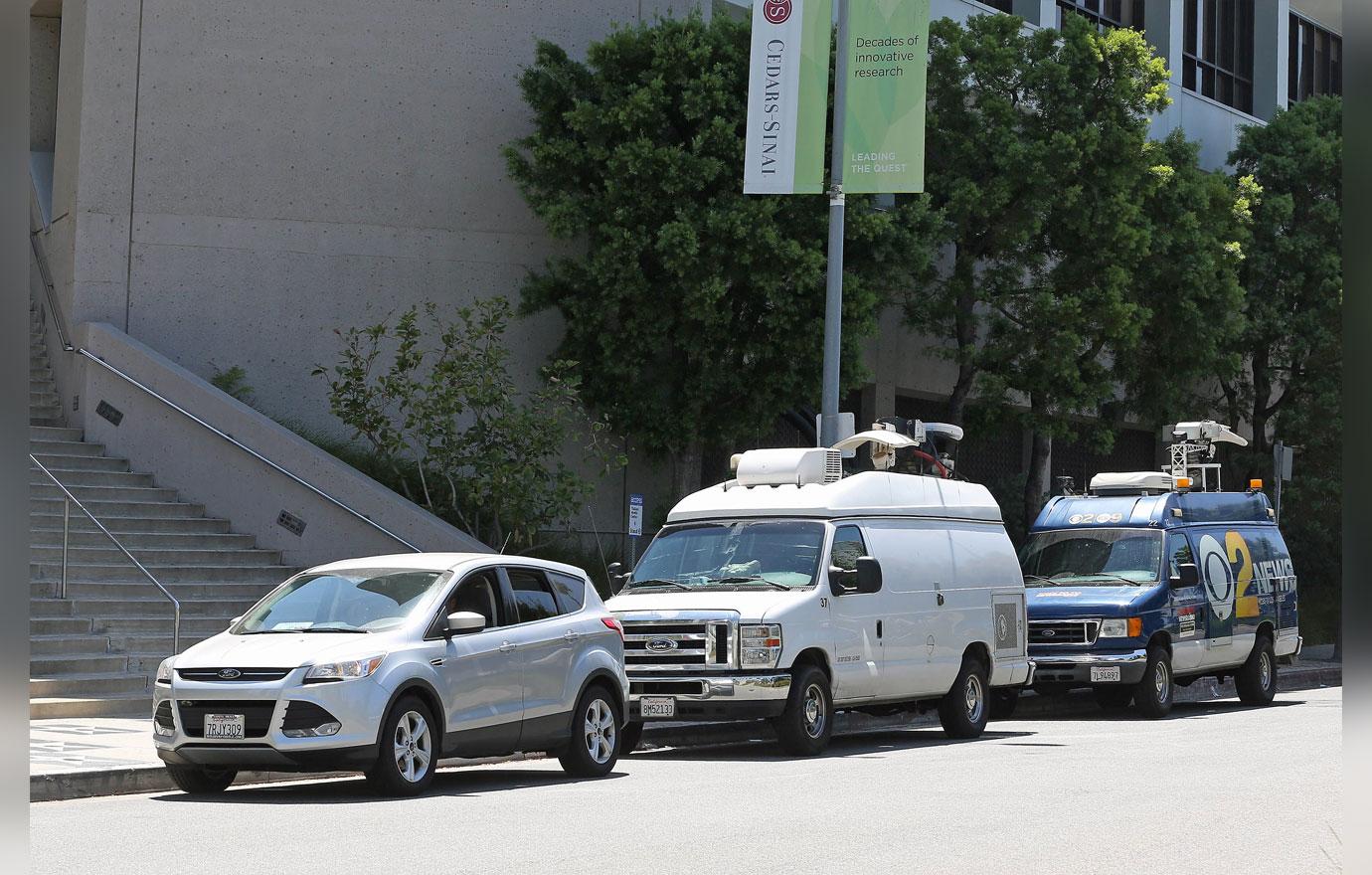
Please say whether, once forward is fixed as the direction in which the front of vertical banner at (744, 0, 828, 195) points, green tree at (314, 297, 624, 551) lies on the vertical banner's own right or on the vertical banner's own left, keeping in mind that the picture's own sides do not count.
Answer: on the vertical banner's own right

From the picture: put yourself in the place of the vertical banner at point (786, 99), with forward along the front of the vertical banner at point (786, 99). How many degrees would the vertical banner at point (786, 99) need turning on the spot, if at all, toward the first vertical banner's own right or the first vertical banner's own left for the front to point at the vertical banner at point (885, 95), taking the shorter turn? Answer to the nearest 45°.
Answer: approximately 90° to the first vertical banner's own left

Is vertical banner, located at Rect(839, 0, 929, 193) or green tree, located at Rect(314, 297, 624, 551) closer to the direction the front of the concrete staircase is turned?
the vertical banner

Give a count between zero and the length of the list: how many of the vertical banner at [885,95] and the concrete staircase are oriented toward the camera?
2

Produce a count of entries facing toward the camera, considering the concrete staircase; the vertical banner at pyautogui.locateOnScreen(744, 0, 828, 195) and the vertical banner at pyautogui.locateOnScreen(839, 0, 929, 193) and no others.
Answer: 3

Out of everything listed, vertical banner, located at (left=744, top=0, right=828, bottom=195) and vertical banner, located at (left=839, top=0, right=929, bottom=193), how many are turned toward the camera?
2

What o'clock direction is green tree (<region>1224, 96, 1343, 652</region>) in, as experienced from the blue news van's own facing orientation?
The green tree is roughly at 5 o'clock from the blue news van.

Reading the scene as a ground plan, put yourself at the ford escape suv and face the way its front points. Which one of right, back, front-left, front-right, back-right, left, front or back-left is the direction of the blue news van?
back

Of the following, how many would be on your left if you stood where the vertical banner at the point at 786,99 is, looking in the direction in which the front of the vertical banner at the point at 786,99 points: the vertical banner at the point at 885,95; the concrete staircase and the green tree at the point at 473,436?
1

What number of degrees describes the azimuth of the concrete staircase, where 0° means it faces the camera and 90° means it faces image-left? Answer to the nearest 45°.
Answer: approximately 0°

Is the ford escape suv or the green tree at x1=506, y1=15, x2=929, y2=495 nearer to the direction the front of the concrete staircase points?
the ford escape suv

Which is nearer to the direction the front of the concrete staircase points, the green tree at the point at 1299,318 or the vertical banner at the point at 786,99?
the vertical banner

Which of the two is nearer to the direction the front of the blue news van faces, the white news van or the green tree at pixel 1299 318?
the white news van
